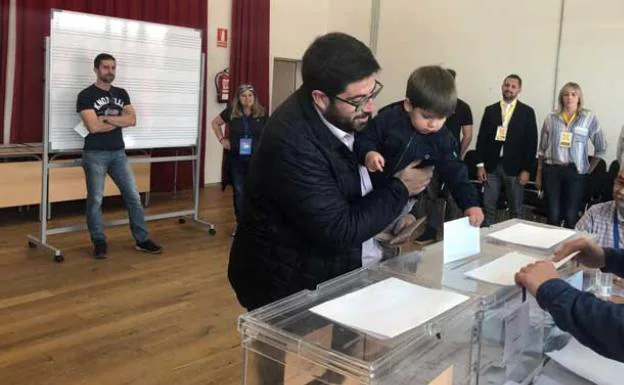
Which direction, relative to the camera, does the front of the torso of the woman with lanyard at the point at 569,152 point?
toward the camera

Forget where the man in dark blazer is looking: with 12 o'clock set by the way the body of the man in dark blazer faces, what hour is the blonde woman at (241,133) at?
The blonde woman is roughly at 2 o'clock from the man in dark blazer.

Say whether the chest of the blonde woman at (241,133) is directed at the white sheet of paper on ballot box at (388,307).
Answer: yes

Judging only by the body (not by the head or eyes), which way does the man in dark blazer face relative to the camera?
toward the camera

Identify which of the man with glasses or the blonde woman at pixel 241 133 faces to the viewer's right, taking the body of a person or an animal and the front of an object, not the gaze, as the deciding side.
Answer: the man with glasses

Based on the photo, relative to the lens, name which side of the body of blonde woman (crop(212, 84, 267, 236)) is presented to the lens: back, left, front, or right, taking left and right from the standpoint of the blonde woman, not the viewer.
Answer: front

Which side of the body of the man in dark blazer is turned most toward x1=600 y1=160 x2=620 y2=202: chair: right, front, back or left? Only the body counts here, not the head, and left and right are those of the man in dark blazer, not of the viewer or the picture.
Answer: left

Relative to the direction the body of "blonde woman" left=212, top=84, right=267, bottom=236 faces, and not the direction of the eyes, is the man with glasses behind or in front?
in front

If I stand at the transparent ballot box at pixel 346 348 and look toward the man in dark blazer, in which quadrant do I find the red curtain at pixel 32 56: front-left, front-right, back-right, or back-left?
front-left

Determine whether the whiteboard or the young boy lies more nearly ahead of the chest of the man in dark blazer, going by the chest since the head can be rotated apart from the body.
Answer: the young boy

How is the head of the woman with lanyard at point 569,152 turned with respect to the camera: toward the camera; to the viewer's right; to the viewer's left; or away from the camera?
toward the camera

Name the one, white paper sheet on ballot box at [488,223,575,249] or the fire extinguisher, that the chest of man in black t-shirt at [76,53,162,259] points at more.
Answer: the white paper sheet on ballot box

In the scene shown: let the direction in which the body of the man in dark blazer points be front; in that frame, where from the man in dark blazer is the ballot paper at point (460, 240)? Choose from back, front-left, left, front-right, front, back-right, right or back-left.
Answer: front

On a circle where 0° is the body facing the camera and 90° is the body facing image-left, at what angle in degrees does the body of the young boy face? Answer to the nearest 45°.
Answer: approximately 315°

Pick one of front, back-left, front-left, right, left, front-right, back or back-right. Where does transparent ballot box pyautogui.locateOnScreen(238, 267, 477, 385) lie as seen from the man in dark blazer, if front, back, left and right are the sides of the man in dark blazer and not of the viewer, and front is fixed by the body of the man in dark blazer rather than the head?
front

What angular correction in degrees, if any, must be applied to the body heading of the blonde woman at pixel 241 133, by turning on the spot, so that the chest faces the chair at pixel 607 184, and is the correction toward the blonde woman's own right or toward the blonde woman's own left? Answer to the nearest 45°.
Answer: approximately 90° to the blonde woman's own left
